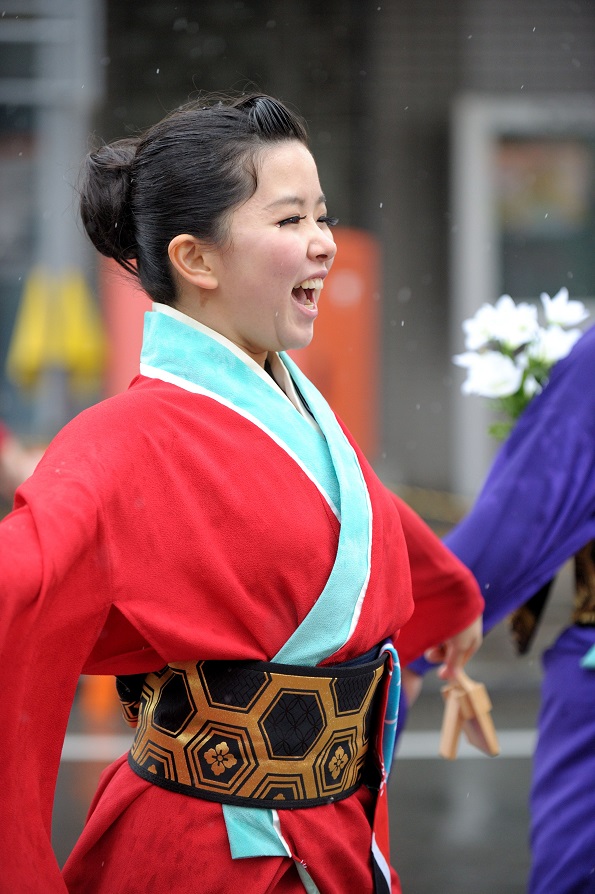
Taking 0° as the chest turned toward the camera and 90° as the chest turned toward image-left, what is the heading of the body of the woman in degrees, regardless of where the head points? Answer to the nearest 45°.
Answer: approximately 315°

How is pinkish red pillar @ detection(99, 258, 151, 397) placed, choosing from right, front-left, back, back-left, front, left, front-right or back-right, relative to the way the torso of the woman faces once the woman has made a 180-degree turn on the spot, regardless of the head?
front-right

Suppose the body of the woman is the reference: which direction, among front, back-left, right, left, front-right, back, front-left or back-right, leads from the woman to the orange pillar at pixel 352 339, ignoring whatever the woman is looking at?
back-left

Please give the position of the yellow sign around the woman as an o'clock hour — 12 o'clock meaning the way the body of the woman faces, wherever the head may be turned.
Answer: The yellow sign is roughly at 7 o'clock from the woman.
